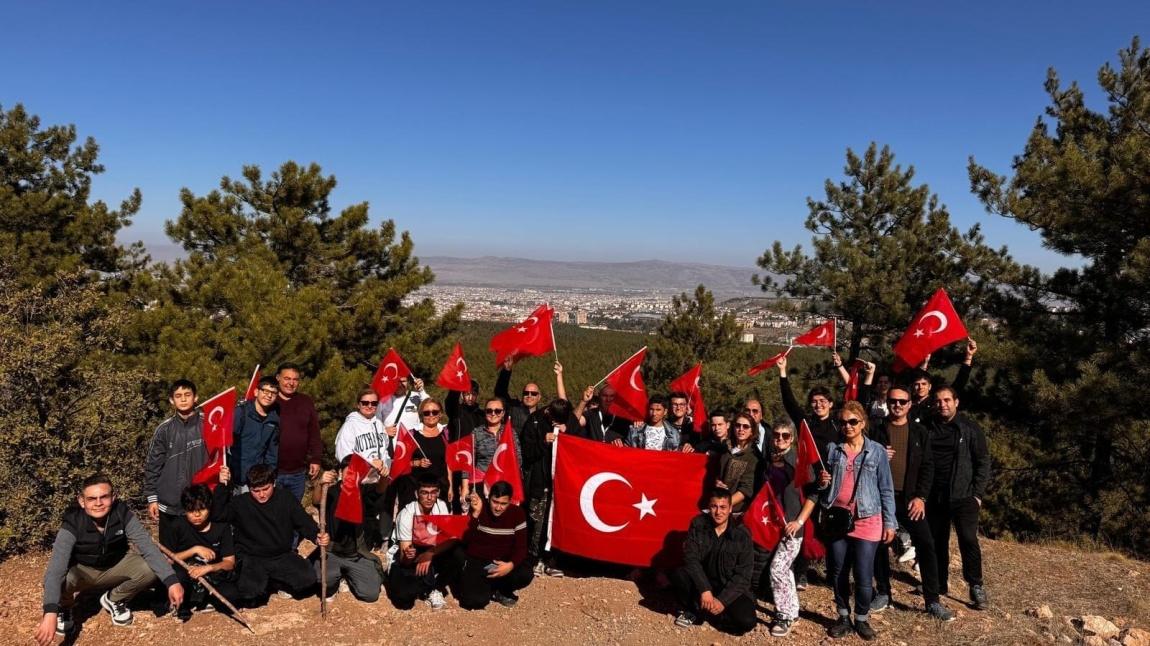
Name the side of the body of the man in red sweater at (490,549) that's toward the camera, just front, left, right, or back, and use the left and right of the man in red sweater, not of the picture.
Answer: front

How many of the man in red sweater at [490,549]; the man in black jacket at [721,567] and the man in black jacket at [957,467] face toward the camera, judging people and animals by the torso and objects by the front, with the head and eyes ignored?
3

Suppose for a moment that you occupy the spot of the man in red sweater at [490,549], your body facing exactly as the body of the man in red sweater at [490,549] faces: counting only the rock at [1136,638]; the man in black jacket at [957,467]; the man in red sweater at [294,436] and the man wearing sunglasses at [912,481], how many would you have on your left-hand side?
3

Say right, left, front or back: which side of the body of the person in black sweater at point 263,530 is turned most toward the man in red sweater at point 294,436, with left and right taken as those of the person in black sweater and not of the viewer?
back

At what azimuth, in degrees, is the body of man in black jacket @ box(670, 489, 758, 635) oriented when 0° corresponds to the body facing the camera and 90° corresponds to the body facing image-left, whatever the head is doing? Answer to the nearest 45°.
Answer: approximately 0°

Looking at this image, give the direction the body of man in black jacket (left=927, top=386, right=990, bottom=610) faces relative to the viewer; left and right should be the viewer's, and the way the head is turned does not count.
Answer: facing the viewer

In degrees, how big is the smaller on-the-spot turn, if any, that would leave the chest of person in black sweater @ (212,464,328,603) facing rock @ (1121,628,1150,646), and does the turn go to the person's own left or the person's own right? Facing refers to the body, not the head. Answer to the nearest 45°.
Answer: approximately 45° to the person's own left

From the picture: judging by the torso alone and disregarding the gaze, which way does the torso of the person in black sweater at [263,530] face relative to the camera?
toward the camera

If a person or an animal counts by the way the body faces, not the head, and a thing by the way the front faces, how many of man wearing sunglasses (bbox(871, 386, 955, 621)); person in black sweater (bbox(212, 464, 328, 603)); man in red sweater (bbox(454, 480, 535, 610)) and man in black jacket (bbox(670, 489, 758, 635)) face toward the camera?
4

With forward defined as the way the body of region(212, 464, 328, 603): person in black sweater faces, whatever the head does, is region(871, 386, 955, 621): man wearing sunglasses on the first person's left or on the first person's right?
on the first person's left

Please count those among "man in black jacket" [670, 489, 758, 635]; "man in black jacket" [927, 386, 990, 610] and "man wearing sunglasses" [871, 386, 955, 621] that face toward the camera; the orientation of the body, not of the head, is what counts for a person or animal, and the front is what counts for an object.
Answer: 3

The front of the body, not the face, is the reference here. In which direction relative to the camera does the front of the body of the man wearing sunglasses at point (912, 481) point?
toward the camera

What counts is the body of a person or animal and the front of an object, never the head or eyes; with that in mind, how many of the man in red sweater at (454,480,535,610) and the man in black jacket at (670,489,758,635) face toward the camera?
2

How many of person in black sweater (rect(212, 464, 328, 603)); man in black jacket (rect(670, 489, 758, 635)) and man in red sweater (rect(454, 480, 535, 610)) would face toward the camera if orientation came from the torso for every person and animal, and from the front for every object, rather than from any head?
3
